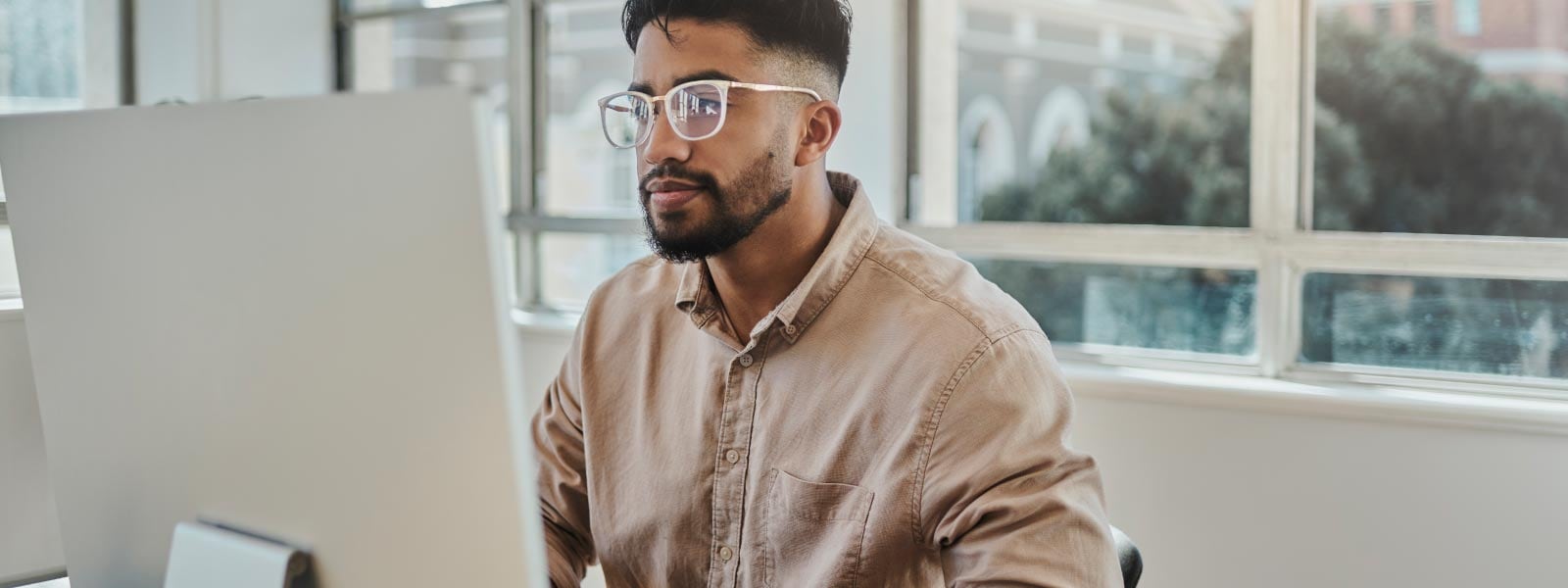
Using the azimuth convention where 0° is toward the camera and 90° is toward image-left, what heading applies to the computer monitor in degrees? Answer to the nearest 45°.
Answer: approximately 225°

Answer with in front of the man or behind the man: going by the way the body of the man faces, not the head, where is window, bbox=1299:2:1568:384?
behind

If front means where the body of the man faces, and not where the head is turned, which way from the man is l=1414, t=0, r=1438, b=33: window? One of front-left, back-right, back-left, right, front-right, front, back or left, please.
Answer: back

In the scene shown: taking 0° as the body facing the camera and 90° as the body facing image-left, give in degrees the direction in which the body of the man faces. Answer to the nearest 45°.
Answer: approximately 45°

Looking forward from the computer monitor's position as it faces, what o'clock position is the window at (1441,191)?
The window is roughly at 1 o'clock from the computer monitor.

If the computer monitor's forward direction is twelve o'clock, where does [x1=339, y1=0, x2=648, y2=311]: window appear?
The window is roughly at 11 o'clock from the computer monitor.

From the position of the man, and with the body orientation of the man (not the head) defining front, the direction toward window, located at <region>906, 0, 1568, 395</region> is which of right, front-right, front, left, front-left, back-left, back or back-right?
back

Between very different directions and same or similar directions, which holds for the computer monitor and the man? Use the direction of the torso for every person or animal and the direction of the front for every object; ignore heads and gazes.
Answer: very different directions

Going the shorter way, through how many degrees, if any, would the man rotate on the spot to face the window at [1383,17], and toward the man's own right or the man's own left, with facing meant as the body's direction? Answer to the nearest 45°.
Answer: approximately 180°
